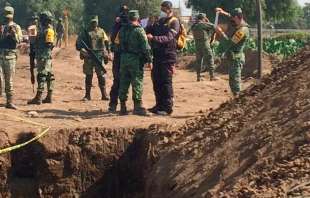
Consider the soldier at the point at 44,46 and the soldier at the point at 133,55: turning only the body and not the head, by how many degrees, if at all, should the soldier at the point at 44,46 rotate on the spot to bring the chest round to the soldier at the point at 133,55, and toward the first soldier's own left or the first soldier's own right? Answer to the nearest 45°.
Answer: approximately 135° to the first soldier's own left

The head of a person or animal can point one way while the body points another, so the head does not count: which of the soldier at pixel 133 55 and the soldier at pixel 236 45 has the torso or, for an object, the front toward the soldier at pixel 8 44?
the soldier at pixel 236 45

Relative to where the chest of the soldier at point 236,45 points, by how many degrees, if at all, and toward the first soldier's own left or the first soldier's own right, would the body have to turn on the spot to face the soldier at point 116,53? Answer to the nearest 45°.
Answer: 0° — they already face them

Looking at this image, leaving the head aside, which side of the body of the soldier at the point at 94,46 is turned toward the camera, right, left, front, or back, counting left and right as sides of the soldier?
front

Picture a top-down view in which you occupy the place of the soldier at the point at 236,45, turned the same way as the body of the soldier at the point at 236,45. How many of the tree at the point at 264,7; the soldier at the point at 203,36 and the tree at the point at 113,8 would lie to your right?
3

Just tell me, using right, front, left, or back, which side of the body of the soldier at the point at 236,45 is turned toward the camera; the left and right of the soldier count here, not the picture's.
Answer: left

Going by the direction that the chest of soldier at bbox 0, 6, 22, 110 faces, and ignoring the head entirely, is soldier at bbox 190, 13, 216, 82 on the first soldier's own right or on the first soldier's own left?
on the first soldier's own left

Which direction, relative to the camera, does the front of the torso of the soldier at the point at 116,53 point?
to the viewer's right

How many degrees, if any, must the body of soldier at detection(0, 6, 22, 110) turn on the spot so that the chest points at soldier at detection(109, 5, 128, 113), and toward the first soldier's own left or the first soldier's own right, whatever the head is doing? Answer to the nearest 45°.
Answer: approximately 45° to the first soldier's own left

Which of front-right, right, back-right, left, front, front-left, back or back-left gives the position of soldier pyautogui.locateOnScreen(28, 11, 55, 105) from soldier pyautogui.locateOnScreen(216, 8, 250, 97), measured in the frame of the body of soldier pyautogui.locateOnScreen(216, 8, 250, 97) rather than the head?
front

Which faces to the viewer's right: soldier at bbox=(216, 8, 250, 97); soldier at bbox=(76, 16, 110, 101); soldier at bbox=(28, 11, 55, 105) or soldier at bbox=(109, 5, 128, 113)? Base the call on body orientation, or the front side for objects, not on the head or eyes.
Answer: soldier at bbox=(109, 5, 128, 113)

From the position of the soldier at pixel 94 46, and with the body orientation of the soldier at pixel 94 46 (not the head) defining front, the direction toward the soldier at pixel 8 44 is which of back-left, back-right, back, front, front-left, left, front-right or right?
front-right

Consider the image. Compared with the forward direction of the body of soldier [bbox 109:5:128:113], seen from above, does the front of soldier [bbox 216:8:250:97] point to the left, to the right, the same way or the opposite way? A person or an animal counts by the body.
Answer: the opposite way

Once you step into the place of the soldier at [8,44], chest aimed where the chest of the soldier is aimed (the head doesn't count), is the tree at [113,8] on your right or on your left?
on your left
